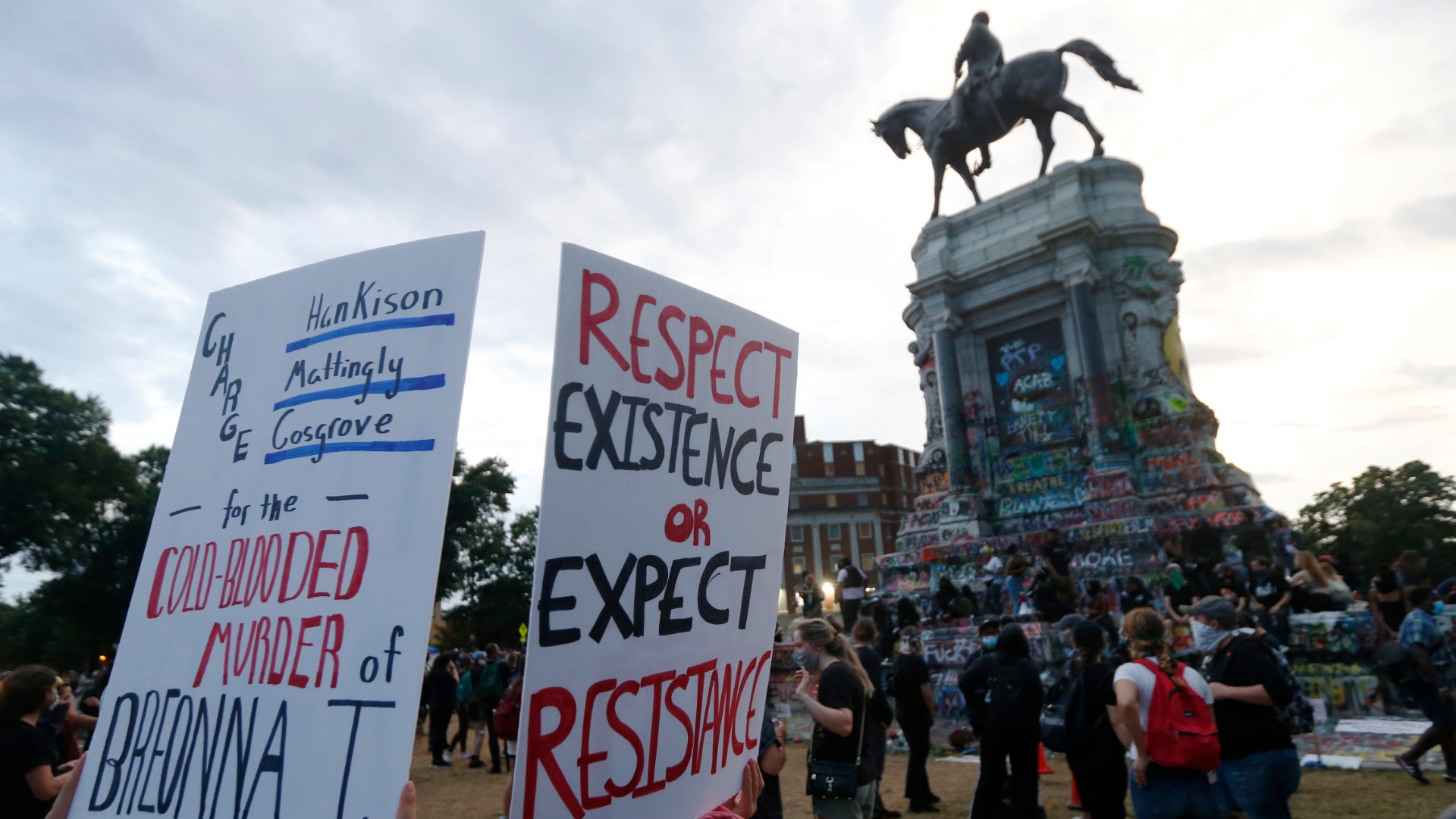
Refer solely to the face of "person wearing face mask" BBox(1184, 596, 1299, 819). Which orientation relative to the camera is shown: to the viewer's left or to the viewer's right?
to the viewer's left

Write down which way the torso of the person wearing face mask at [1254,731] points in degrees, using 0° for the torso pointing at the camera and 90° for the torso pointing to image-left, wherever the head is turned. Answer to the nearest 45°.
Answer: approximately 90°

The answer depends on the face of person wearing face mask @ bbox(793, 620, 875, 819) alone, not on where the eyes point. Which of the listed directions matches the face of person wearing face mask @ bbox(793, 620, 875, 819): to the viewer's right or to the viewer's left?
to the viewer's left

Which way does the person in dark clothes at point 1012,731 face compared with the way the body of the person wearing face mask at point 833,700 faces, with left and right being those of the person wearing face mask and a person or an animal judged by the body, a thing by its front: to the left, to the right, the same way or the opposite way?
to the right

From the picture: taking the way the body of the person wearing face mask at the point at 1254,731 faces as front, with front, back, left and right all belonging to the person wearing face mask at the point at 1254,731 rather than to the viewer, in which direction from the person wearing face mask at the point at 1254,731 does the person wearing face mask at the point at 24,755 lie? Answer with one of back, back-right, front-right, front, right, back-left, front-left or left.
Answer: front-left

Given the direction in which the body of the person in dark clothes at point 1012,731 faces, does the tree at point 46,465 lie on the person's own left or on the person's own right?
on the person's own left

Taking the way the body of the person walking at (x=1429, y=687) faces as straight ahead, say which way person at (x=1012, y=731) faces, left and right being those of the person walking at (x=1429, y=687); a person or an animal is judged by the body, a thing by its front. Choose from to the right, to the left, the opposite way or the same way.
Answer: to the left

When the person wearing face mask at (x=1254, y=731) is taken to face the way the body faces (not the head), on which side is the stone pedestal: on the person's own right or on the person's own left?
on the person's own right

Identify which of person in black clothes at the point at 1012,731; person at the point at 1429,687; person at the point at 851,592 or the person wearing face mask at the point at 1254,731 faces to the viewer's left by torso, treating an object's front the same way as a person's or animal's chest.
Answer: the person wearing face mask

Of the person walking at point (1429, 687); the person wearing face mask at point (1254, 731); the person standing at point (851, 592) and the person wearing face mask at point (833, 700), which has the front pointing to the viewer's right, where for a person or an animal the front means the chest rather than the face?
the person walking at point (1429, 687)

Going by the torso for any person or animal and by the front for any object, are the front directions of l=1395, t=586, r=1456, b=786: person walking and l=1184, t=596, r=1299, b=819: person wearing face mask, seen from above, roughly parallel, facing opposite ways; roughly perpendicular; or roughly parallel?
roughly parallel, facing opposite ways

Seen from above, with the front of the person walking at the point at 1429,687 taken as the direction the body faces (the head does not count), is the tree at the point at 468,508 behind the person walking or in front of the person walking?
behind

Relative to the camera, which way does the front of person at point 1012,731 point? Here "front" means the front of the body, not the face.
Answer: away from the camera
